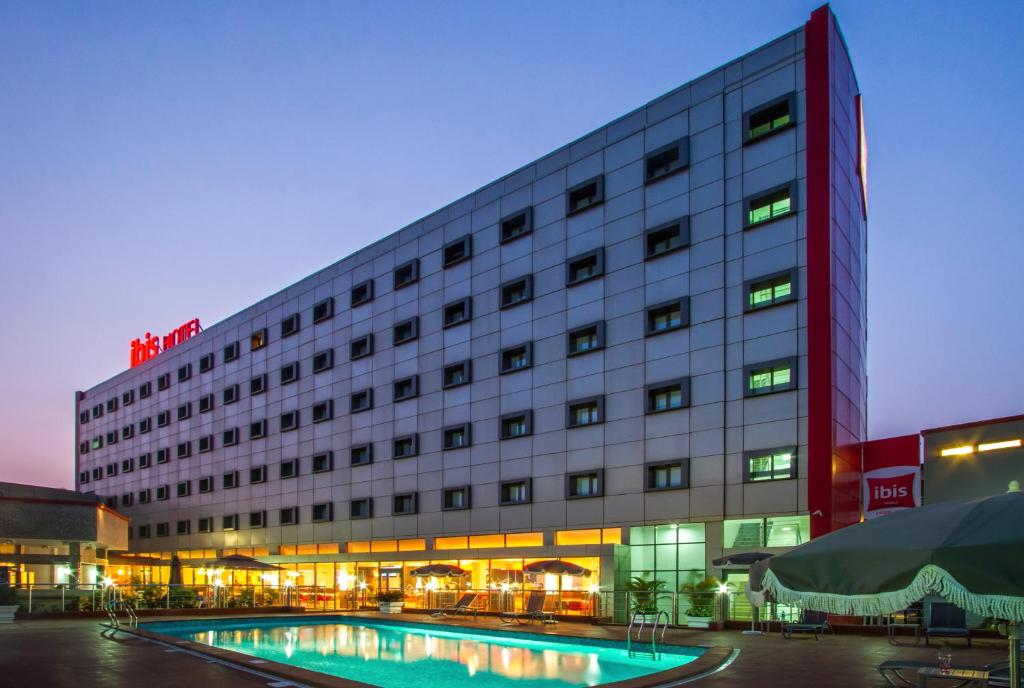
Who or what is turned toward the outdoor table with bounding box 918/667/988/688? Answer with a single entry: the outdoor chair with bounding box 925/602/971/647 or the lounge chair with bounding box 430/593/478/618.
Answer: the outdoor chair

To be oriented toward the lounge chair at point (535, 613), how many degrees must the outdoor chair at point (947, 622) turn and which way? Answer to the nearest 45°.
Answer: approximately 135° to its right

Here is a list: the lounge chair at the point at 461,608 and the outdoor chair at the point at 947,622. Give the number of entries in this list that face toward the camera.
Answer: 1

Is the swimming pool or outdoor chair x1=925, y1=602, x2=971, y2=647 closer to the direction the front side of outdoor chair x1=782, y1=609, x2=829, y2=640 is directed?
the swimming pool
